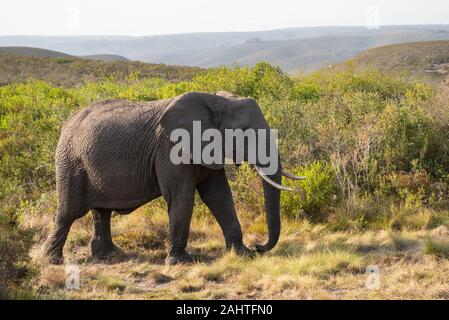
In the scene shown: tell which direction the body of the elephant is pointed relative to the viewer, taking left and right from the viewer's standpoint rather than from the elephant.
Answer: facing to the right of the viewer

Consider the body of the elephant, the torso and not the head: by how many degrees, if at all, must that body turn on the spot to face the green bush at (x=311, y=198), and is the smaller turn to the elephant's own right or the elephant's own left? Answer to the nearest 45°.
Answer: approximately 45° to the elephant's own left
